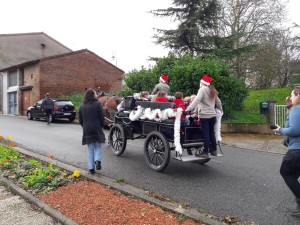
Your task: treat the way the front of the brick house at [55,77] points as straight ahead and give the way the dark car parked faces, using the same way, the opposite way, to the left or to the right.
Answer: to the right

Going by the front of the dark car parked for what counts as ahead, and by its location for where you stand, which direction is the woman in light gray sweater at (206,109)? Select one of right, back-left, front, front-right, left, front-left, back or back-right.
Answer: back-left

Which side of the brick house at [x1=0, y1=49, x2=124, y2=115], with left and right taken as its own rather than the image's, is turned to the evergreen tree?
left

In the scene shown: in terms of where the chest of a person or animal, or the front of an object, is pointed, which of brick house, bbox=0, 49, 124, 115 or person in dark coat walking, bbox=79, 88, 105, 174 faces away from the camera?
the person in dark coat walking

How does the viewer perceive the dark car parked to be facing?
facing away from the viewer and to the left of the viewer

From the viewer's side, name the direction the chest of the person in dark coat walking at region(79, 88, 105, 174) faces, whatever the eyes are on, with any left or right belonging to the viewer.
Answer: facing away from the viewer

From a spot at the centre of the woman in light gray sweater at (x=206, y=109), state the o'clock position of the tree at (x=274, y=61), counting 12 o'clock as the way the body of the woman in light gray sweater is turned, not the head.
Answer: The tree is roughly at 2 o'clock from the woman in light gray sweater.

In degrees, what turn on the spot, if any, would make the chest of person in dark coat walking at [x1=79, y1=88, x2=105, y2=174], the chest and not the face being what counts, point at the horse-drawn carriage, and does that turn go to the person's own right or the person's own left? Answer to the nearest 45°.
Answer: approximately 90° to the person's own right

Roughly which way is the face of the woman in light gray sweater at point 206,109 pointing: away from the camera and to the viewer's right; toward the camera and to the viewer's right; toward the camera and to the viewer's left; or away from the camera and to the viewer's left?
away from the camera and to the viewer's left

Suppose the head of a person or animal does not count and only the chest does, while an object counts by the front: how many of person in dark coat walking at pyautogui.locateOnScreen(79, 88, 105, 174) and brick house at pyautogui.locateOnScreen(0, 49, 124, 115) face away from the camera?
1
